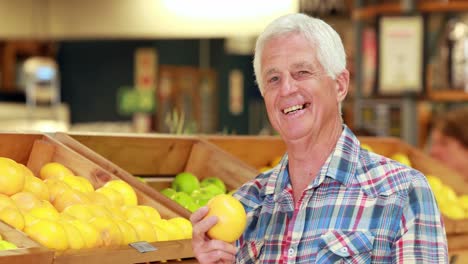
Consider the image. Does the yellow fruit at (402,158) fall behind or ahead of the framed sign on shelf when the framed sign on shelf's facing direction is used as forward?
ahead

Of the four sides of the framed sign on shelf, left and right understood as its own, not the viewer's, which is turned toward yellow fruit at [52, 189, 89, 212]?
front

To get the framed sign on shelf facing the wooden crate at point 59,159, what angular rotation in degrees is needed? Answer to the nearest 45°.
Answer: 0° — it already faces it

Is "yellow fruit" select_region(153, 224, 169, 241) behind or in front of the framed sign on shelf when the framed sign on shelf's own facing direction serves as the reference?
in front

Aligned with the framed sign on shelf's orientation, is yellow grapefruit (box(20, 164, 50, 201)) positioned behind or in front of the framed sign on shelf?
in front

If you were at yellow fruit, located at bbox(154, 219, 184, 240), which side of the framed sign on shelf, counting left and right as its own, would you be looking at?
front
